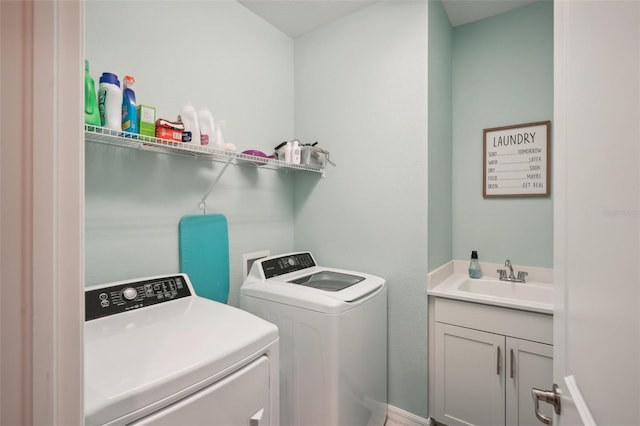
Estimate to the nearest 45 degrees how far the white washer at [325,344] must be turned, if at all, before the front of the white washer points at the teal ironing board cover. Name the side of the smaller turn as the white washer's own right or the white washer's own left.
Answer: approximately 135° to the white washer's own right

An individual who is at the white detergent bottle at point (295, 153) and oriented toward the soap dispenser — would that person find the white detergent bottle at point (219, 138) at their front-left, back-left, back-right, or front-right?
back-right

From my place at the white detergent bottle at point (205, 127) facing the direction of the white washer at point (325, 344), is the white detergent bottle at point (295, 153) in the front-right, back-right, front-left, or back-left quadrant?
front-left

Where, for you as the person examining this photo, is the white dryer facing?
facing the viewer and to the right of the viewer

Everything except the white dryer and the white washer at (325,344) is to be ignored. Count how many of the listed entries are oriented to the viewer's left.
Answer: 0

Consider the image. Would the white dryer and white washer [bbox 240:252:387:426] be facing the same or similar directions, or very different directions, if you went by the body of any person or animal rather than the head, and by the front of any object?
same or similar directions

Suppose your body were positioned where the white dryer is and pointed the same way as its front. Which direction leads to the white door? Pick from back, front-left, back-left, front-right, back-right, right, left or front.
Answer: front
